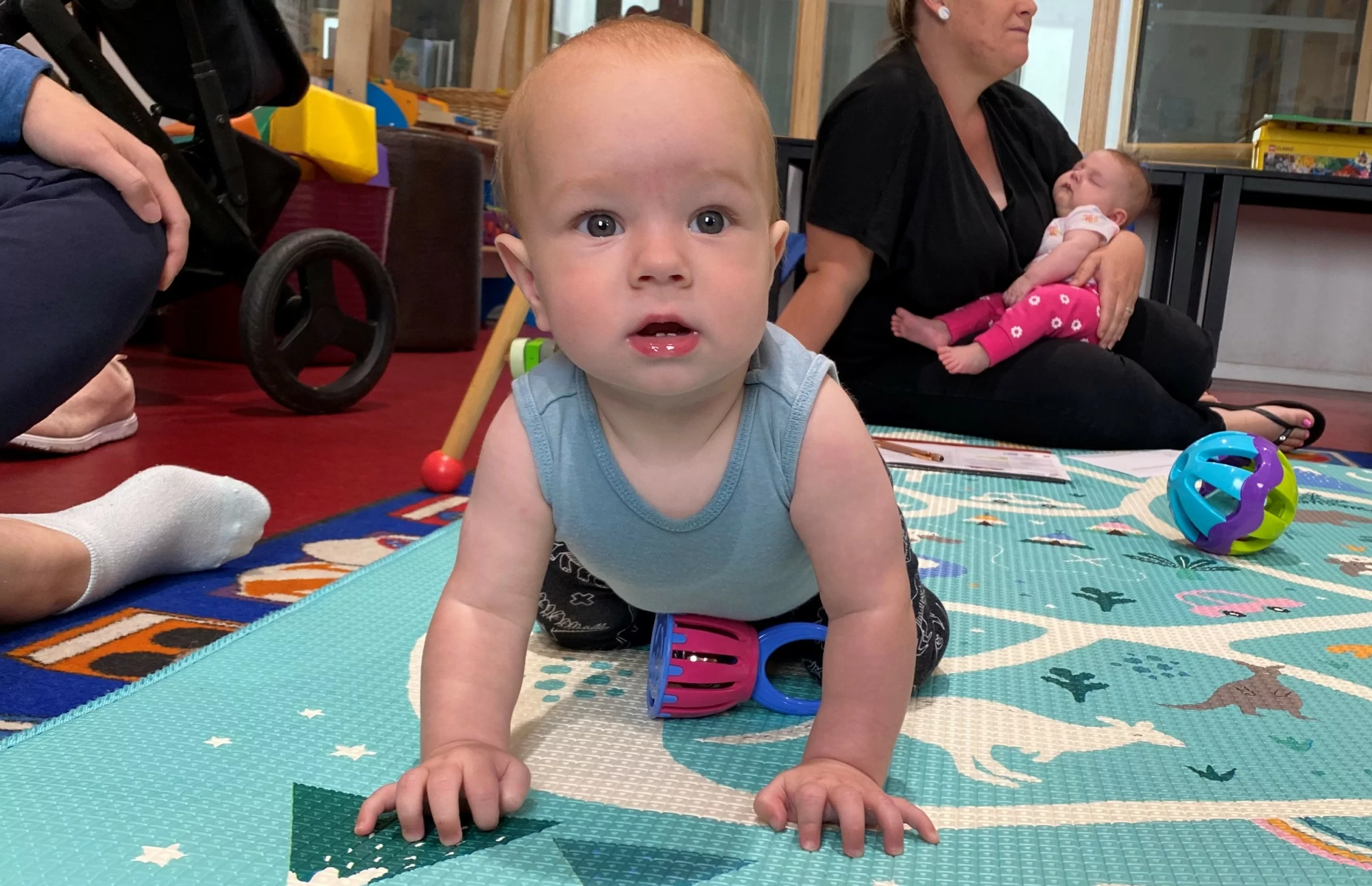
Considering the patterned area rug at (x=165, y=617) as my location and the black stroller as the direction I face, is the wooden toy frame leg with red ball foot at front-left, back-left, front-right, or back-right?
front-right

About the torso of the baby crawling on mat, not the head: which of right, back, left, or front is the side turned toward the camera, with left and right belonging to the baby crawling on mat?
front

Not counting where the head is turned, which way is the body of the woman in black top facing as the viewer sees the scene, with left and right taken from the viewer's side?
facing the viewer and to the right of the viewer

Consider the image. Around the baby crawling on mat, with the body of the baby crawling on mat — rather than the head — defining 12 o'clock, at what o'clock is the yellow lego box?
The yellow lego box is roughly at 7 o'clock from the baby crawling on mat.

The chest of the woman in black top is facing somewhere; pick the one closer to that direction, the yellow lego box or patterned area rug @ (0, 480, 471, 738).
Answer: the patterned area rug

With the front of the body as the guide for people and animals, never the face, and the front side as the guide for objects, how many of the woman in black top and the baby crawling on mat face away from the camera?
0

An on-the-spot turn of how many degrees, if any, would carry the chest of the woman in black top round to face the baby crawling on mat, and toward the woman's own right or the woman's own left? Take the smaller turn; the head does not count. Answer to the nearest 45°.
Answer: approximately 45° to the woman's own right
